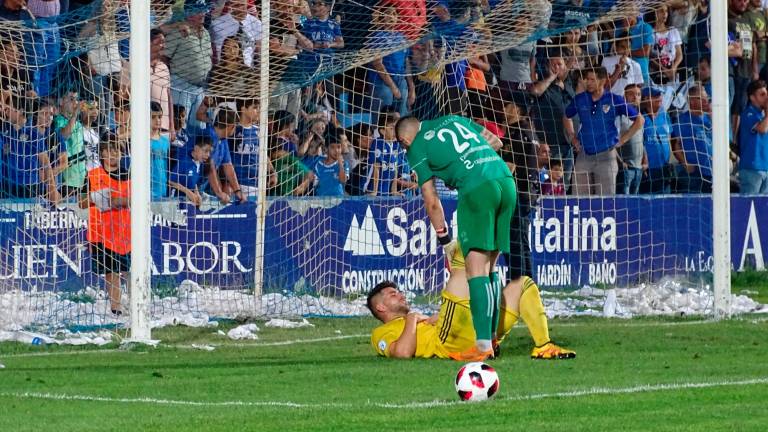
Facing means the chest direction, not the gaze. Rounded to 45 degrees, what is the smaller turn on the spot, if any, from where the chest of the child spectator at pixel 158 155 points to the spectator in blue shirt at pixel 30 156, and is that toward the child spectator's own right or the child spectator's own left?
approximately 90° to the child spectator's own right

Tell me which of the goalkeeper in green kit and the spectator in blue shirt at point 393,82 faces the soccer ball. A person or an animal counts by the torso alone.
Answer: the spectator in blue shirt

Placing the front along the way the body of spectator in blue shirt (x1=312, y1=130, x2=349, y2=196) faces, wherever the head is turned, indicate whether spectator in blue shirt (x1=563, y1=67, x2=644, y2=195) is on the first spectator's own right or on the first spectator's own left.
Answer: on the first spectator's own left

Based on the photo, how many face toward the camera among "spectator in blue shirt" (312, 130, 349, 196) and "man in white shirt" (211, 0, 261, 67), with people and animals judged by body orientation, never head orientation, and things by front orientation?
2
